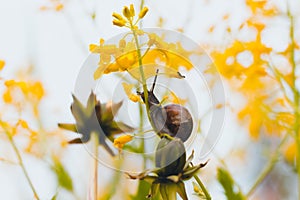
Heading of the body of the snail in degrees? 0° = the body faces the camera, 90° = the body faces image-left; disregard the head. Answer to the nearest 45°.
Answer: approximately 90°
